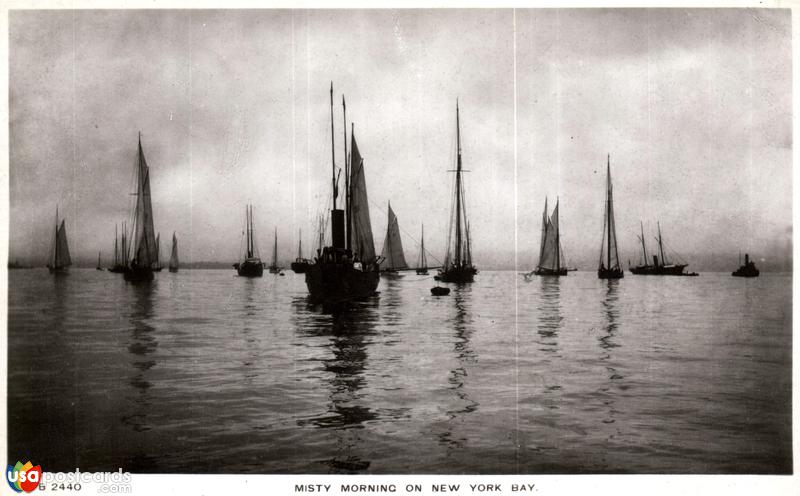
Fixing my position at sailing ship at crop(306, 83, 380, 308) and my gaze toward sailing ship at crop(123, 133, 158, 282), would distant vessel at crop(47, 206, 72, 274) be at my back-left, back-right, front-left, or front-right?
front-left
